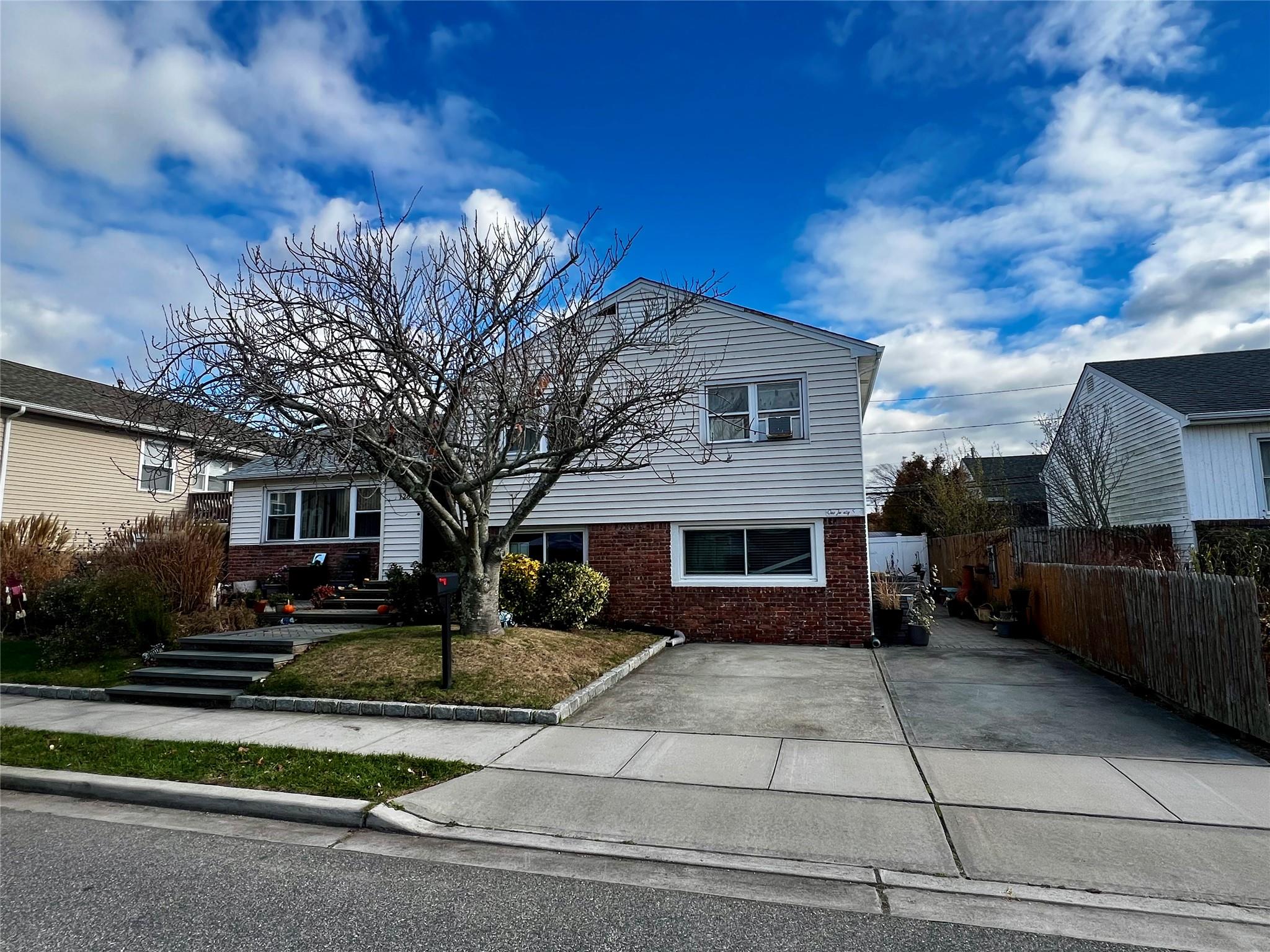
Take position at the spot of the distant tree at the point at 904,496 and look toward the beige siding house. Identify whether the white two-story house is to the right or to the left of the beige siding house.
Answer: left

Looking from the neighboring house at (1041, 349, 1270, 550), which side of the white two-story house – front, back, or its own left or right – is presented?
left

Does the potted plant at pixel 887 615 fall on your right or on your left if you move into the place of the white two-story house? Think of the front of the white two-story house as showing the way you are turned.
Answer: on your left

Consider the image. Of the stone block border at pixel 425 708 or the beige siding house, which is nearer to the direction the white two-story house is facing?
the stone block border

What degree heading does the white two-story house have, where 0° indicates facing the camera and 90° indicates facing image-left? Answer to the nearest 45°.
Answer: approximately 0°

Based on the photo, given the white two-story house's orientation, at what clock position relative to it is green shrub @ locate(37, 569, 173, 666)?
The green shrub is roughly at 3 o'clock from the white two-story house.

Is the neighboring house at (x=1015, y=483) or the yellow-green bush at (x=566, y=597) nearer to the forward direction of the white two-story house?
the yellow-green bush

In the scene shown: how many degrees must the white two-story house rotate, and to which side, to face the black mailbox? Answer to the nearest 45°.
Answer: approximately 45° to its right

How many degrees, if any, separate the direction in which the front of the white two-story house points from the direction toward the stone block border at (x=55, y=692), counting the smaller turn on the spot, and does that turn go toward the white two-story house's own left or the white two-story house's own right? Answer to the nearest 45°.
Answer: approximately 90° to the white two-story house's own right

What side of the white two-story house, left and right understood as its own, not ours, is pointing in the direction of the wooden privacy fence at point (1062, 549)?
left

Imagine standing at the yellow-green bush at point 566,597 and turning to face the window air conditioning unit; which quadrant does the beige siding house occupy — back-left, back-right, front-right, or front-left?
back-left

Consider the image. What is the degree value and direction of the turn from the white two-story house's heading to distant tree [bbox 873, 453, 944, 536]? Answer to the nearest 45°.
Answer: approximately 135° to its left

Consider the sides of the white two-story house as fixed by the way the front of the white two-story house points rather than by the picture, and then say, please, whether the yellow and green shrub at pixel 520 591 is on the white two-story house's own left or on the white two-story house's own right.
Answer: on the white two-story house's own right
